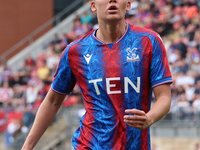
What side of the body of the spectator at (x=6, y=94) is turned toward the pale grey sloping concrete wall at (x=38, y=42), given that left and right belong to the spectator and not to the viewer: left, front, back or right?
back

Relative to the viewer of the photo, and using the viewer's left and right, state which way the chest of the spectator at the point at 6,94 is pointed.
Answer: facing the viewer

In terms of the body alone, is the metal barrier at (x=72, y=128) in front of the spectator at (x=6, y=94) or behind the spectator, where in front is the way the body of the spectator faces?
in front

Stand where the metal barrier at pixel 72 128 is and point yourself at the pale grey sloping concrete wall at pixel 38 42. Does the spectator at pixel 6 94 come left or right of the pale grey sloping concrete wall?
left

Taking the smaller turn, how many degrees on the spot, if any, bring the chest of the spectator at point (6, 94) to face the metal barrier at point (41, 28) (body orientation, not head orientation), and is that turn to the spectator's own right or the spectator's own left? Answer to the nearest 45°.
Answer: approximately 180°

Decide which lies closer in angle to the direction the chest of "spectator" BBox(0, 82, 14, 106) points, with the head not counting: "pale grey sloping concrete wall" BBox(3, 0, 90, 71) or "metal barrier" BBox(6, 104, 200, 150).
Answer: the metal barrier
